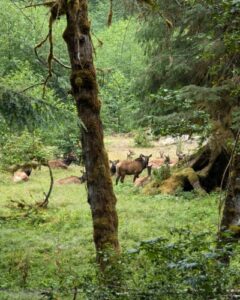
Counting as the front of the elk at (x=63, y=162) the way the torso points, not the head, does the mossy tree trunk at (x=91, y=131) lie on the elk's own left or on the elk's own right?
on the elk's own right

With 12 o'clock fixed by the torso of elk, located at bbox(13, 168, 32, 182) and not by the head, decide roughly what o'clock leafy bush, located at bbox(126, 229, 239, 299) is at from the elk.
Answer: The leafy bush is roughly at 3 o'clock from the elk.

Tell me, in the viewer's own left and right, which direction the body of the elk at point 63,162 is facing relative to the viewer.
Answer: facing to the right of the viewer

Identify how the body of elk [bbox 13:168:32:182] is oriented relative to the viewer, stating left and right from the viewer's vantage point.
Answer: facing to the right of the viewer

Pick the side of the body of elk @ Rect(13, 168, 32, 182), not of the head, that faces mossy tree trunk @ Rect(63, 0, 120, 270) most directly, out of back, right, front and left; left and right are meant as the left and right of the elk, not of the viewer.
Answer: right
